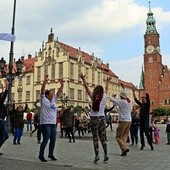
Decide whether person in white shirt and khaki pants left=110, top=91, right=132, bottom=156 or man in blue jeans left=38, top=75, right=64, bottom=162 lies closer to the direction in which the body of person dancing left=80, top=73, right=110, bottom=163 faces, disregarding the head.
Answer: the person in white shirt and khaki pants

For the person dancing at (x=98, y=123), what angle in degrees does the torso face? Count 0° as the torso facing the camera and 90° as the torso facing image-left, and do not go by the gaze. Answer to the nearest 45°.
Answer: approximately 180°

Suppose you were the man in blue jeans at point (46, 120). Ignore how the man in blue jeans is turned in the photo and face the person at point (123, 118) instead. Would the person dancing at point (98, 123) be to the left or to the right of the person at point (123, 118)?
right

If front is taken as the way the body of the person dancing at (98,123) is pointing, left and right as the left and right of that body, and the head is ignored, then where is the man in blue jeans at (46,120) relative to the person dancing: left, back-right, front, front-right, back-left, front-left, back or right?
left

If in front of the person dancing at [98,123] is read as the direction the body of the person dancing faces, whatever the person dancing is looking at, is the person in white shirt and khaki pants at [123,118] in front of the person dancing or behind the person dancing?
in front
